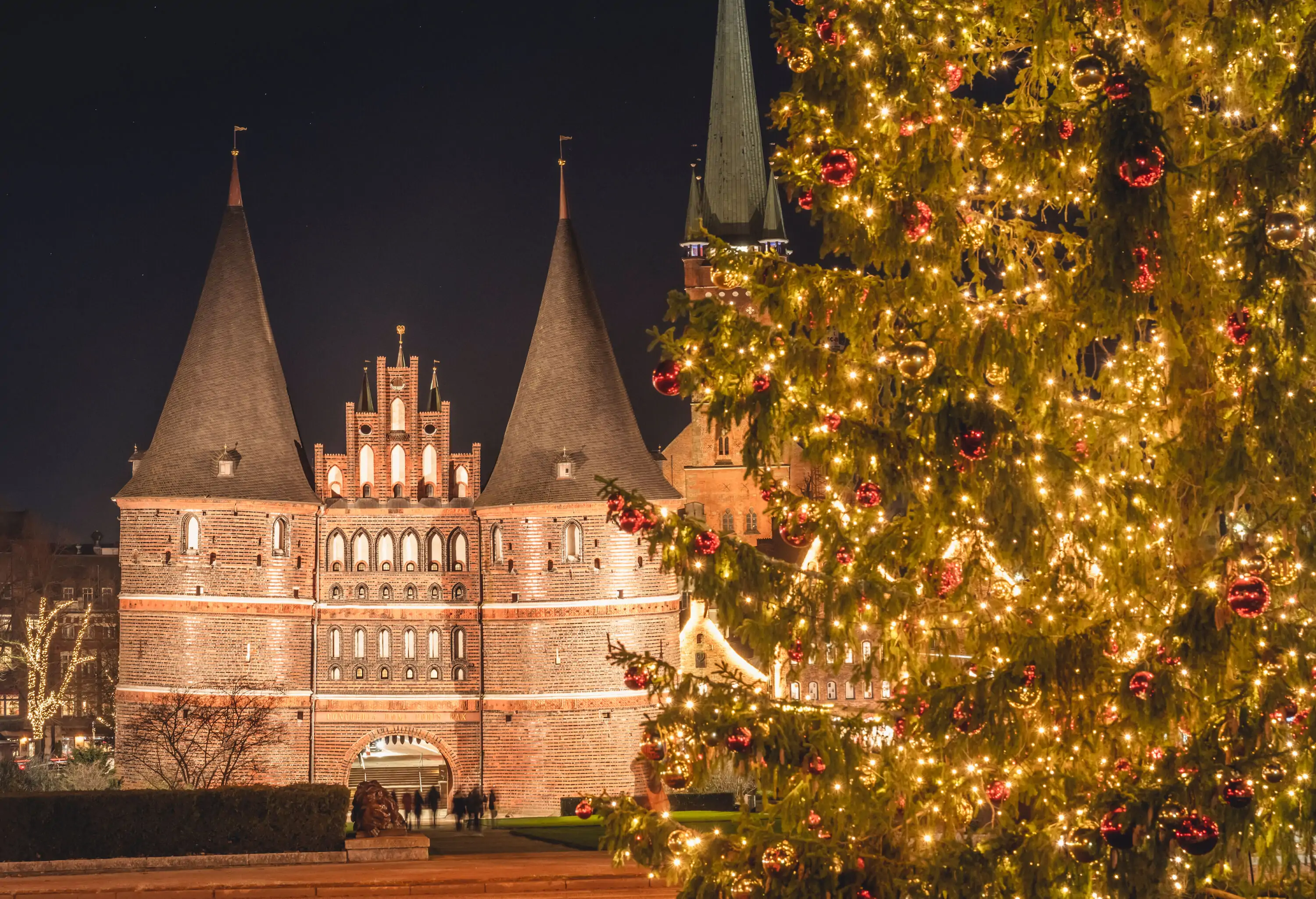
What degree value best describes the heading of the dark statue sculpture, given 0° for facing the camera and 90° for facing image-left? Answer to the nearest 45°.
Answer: approximately 315°

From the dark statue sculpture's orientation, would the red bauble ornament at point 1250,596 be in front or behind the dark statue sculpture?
in front

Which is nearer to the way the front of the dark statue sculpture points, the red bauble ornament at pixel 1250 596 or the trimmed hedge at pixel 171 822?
the red bauble ornament

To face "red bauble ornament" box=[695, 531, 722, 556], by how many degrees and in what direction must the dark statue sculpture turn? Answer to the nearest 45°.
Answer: approximately 45° to its right

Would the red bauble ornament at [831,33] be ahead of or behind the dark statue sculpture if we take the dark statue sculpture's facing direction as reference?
ahead

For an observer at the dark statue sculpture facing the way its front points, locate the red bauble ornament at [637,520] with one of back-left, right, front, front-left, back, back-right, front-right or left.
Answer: front-right

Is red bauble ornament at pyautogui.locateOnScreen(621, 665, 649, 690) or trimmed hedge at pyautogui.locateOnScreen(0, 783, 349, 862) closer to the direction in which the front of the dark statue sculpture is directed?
the red bauble ornament

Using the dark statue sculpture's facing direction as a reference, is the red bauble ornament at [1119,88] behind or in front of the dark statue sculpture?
in front

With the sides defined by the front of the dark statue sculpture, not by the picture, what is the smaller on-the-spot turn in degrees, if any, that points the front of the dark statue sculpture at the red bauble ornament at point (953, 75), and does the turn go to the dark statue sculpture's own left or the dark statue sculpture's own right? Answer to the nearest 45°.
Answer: approximately 45° to the dark statue sculpture's own right
